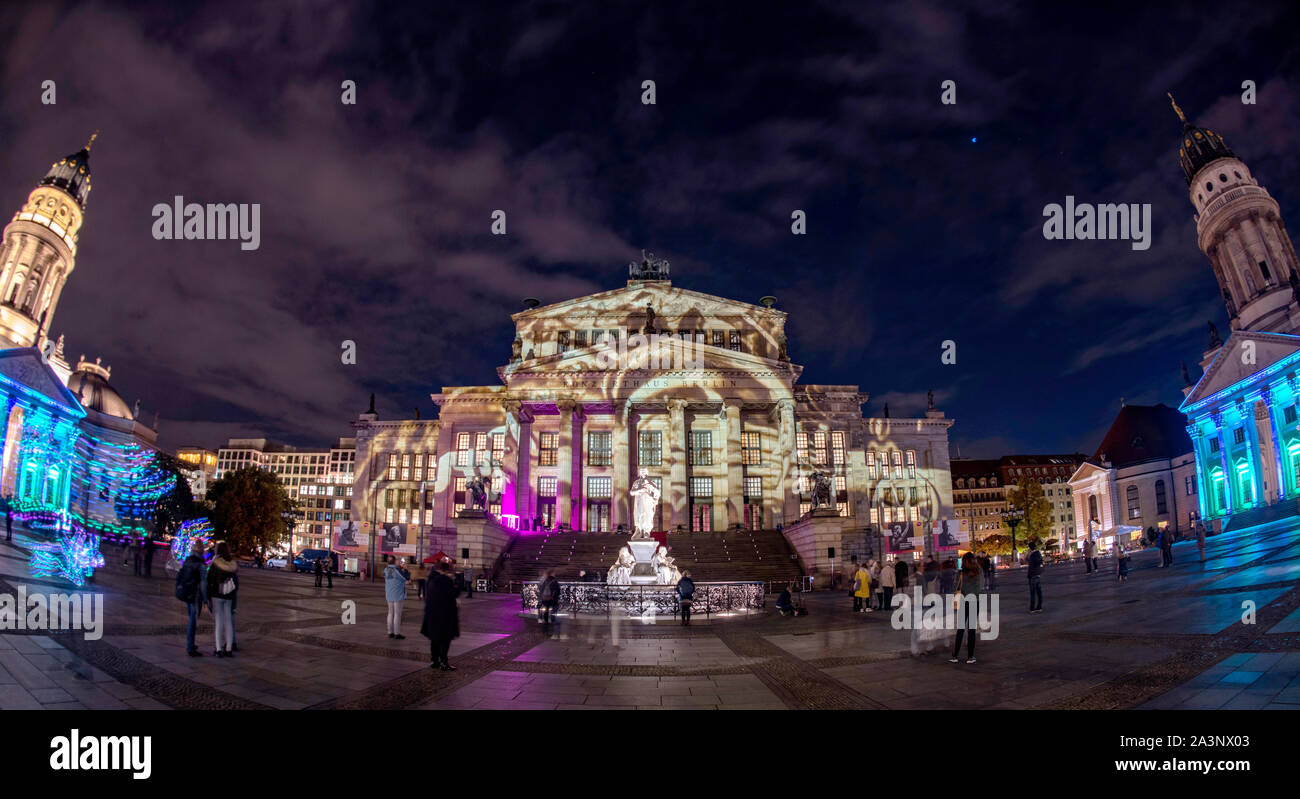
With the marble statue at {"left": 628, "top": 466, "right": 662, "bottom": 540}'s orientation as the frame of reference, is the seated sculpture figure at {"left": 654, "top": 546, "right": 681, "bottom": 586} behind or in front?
in front

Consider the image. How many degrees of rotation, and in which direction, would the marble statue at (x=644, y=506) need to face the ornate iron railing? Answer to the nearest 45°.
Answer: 0° — it already faces it

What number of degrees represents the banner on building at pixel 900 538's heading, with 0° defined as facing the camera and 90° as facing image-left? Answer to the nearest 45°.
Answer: approximately 0°

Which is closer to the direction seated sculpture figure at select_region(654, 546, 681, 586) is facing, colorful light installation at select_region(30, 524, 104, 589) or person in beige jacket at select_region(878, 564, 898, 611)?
the person in beige jacket

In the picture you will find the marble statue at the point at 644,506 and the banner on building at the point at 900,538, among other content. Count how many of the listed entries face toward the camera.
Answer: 2

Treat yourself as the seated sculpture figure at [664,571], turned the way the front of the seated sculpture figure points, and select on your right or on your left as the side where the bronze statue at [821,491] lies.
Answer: on your left

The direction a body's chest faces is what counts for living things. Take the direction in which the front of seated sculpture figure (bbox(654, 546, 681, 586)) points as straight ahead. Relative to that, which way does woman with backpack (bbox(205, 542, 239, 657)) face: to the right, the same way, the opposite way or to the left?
the opposite way

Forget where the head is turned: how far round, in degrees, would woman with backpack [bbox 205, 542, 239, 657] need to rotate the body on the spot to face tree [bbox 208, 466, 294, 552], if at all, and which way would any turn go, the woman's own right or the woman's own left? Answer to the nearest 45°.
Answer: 0° — they already face it

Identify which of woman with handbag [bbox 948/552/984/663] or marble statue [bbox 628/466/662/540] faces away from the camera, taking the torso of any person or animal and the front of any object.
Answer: the woman with handbag

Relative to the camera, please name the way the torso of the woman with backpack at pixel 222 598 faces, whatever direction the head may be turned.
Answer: away from the camera

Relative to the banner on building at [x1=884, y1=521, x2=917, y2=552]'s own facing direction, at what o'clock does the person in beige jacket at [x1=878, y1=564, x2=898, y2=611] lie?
The person in beige jacket is roughly at 12 o'clock from the banner on building.

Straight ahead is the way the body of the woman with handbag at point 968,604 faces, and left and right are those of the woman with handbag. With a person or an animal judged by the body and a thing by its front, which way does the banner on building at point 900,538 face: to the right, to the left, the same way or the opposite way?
the opposite way
